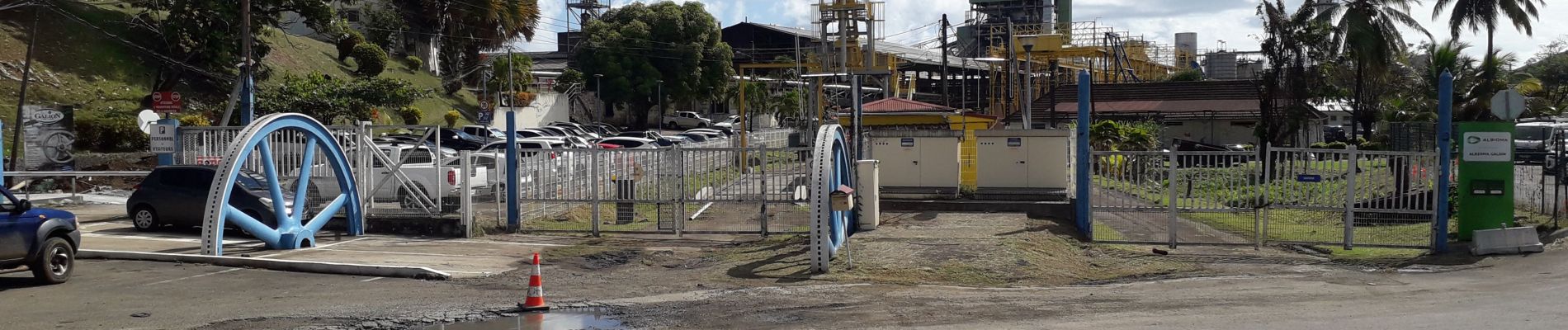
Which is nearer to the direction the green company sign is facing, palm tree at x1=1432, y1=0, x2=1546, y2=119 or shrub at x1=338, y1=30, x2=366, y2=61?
the shrub

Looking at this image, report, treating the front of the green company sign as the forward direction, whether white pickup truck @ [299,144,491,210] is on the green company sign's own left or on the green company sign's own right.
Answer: on the green company sign's own right

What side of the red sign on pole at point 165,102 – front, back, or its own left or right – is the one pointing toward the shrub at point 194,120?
back

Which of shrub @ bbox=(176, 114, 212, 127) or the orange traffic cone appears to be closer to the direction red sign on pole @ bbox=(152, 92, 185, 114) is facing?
the orange traffic cone

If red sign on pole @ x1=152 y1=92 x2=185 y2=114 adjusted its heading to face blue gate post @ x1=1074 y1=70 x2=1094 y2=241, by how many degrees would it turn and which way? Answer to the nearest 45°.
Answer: approximately 45° to its left

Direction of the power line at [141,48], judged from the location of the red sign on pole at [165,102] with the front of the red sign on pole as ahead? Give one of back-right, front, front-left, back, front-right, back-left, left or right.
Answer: back

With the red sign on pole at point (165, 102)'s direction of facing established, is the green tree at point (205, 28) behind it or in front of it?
behind

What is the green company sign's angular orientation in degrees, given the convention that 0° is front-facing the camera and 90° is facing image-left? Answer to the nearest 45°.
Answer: approximately 0°

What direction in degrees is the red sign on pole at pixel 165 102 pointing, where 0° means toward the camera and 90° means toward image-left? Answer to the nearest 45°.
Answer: approximately 0°

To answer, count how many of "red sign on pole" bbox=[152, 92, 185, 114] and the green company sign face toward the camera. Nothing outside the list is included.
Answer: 2
